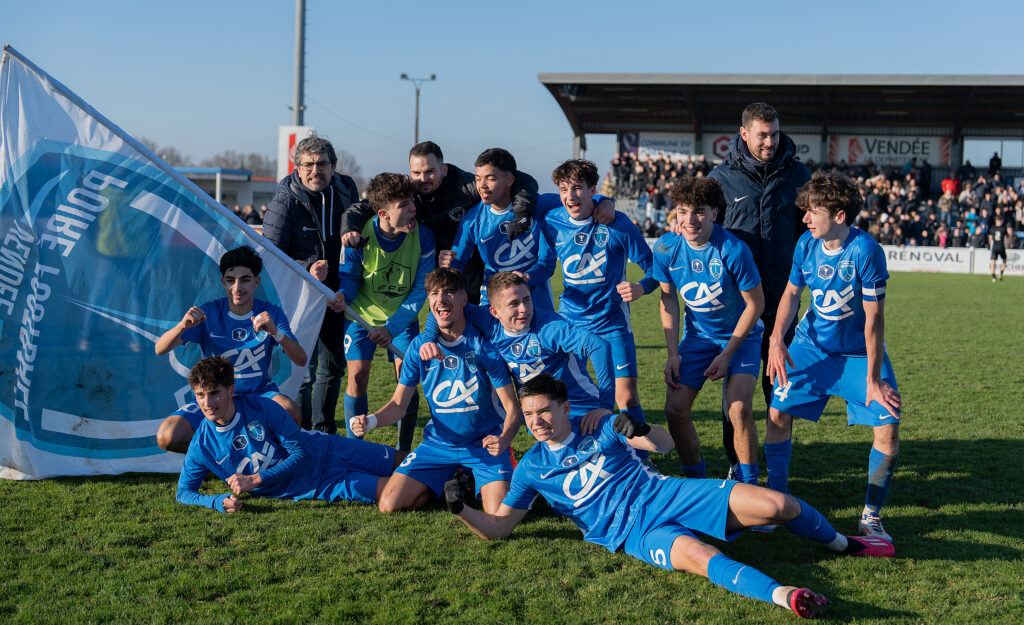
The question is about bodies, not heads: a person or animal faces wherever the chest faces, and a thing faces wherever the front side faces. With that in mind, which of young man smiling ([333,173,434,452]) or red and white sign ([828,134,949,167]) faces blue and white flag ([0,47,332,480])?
the red and white sign

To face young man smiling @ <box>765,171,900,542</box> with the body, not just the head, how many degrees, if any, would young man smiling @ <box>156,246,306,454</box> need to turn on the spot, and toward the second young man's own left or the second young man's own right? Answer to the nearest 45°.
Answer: approximately 45° to the second young man's own left

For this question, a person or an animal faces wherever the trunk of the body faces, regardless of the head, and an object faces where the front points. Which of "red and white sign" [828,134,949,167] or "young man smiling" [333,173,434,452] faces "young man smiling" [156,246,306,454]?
the red and white sign

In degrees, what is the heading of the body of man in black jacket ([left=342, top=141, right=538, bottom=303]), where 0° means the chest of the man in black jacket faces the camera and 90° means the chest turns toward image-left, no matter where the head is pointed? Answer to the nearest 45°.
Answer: approximately 0°

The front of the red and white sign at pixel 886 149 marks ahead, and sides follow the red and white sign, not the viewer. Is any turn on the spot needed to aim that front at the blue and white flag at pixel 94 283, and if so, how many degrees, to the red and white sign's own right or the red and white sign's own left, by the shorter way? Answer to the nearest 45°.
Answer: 0° — it already faces it

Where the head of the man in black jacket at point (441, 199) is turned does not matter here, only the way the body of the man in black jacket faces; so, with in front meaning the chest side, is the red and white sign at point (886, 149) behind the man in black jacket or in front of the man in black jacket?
behind

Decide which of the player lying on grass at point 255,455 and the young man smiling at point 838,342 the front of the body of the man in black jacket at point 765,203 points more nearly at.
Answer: the young man smiling
